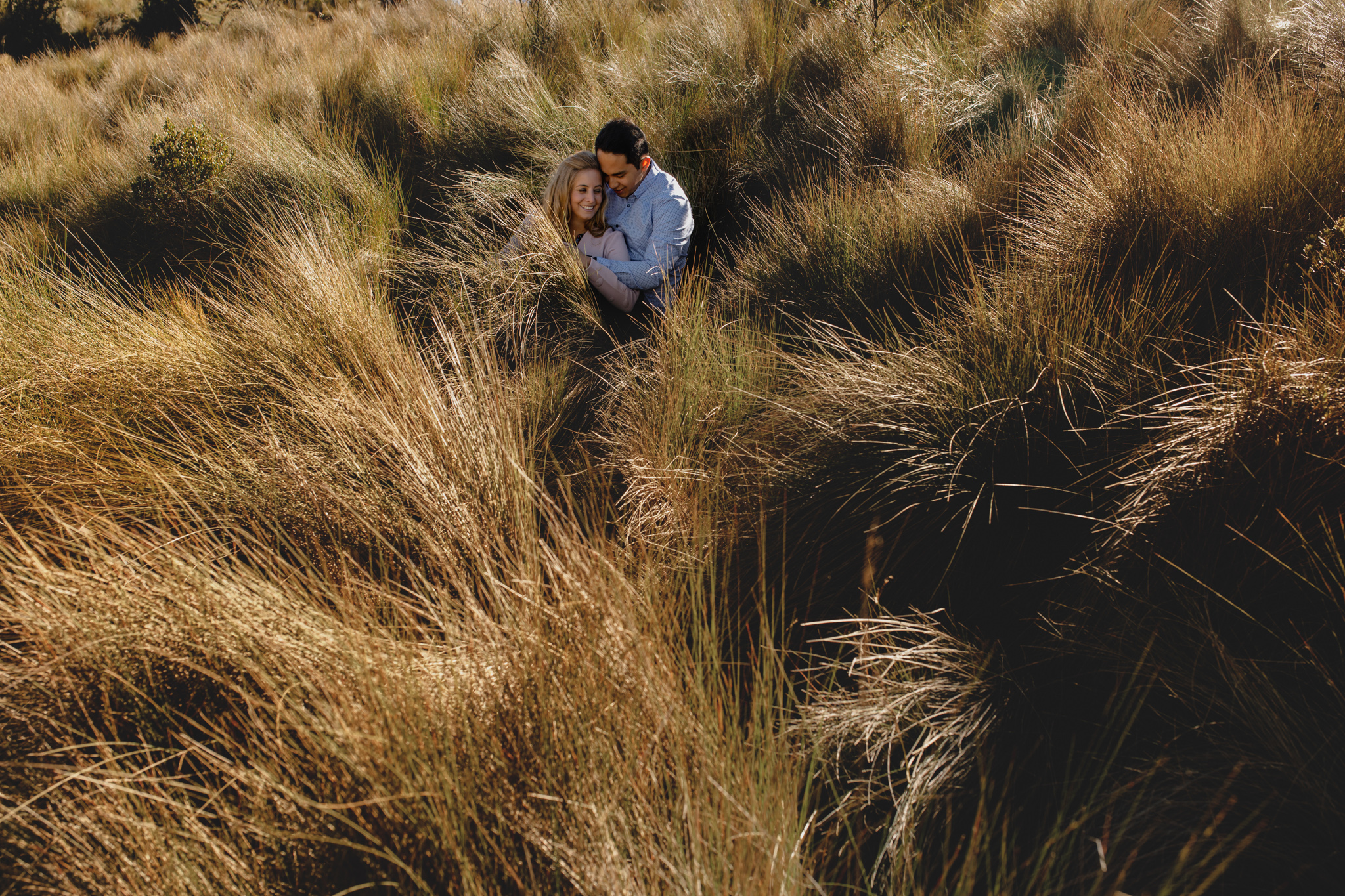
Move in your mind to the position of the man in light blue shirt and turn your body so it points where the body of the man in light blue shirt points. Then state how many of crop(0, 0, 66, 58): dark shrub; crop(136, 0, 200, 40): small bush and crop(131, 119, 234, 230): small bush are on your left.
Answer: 0

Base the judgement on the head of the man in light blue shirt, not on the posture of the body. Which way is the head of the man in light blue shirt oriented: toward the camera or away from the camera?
toward the camera

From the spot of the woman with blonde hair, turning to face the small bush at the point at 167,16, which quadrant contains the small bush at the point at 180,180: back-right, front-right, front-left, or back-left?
front-left

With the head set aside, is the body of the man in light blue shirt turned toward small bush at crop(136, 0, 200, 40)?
no

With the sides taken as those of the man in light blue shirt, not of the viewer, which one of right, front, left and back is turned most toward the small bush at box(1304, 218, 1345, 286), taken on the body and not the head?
left

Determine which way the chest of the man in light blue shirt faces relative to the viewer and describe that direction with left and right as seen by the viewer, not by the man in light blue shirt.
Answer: facing the viewer and to the left of the viewer

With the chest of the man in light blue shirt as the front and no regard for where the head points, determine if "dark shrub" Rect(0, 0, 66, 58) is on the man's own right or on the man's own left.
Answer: on the man's own right

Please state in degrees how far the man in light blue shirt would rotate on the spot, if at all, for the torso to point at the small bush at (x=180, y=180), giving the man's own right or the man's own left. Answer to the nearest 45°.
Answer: approximately 90° to the man's own right
